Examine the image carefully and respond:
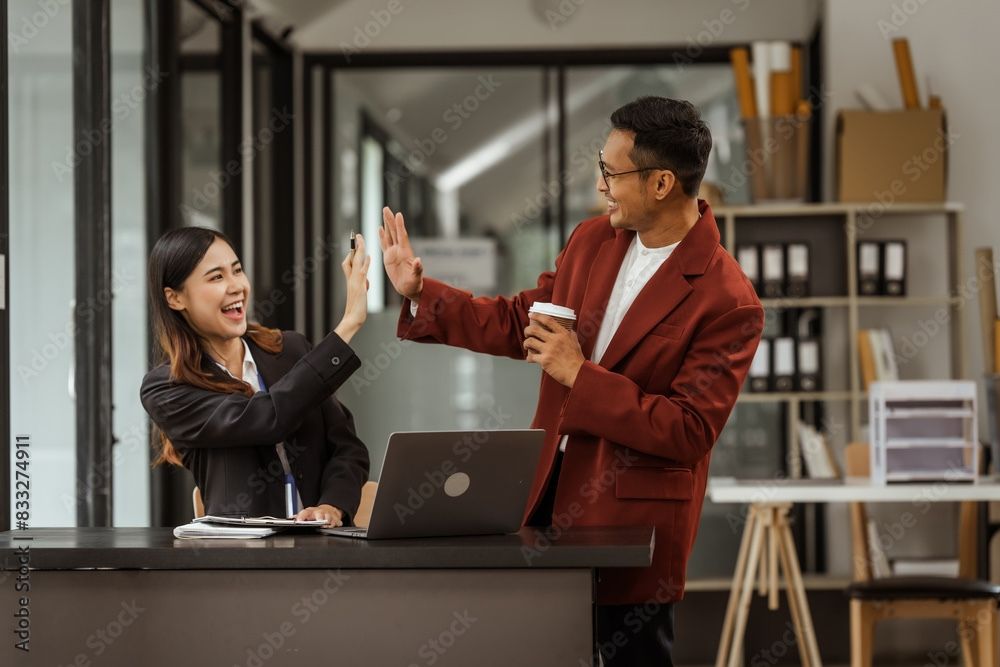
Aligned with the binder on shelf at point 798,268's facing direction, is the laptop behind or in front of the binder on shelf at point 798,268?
in front

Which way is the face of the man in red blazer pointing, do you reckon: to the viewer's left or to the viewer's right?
to the viewer's left

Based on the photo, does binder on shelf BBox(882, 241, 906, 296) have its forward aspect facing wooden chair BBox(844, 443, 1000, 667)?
yes

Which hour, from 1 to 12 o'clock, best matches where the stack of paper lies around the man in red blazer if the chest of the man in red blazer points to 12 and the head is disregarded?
The stack of paper is roughly at 1 o'clock from the man in red blazer.

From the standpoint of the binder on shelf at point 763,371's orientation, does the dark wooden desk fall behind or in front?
in front

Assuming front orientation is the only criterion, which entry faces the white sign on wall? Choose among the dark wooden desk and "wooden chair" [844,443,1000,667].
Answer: the dark wooden desk
